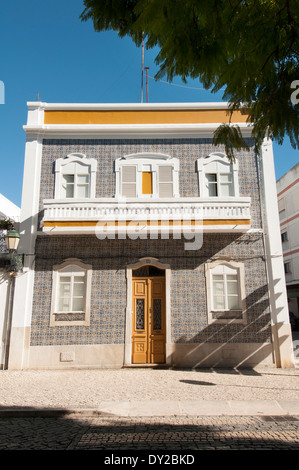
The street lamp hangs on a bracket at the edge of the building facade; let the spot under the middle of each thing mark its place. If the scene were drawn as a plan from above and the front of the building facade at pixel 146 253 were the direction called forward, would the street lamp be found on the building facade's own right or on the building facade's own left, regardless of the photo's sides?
on the building facade's own right

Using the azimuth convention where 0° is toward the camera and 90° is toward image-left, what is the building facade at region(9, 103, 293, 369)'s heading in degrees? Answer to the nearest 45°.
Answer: approximately 0°

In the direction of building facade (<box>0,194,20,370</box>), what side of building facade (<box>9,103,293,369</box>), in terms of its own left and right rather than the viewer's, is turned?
right

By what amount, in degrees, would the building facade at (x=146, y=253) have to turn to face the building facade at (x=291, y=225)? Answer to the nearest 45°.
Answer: approximately 135° to its left
